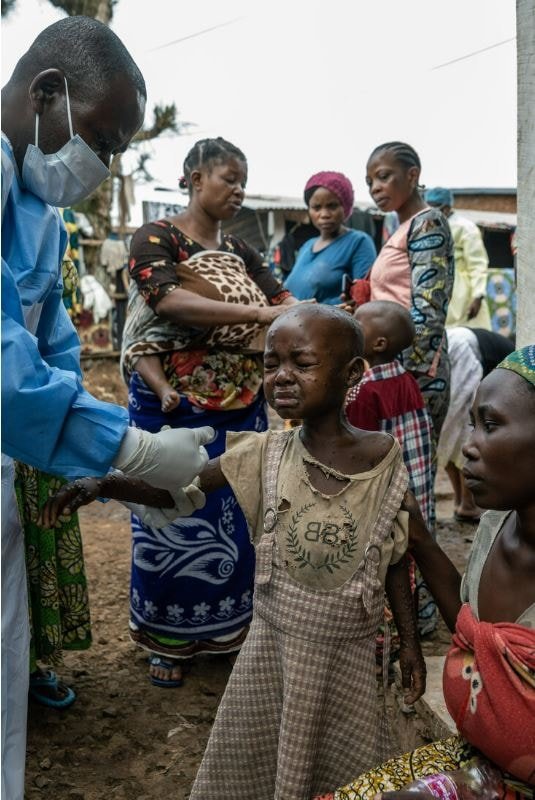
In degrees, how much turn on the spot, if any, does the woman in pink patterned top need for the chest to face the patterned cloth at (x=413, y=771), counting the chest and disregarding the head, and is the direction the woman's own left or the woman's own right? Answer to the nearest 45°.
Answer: approximately 45° to the woman's own left

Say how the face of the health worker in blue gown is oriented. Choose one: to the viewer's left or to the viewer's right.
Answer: to the viewer's right

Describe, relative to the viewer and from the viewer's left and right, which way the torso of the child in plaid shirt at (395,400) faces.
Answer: facing away from the viewer and to the left of the viewer

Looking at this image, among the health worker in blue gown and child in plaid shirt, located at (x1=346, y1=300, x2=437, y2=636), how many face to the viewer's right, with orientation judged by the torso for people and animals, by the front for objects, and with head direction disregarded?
1

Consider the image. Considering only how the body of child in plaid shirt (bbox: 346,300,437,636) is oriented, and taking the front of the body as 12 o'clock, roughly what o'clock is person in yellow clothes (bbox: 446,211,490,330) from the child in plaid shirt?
The person in yellow clothes is roughly at 2 o'clock from the child in plaid shirt.

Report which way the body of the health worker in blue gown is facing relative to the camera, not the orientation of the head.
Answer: to the viewer's right

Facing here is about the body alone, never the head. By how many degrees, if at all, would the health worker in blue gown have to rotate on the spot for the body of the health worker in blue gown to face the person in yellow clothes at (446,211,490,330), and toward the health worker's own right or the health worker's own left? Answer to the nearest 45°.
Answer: approximately 45° to the health worker's own left

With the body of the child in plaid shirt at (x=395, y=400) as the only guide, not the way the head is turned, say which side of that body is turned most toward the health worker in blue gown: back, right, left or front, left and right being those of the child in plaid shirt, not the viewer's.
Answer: left

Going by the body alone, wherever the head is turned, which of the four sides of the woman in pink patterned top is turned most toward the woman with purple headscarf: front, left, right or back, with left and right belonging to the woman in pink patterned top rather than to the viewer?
right

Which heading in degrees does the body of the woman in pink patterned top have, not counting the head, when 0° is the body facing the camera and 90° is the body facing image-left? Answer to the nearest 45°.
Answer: approximately 45°
